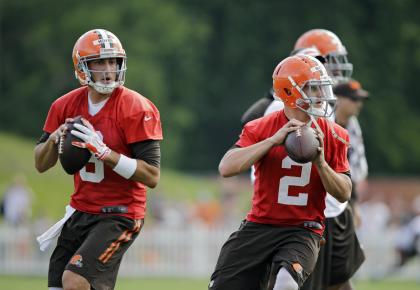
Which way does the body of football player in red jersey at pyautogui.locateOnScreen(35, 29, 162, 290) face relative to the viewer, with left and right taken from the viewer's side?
facing the viewer and to the left of the viewer

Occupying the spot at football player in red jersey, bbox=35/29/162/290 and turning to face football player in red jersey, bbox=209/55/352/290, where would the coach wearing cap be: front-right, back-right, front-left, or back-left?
front-left

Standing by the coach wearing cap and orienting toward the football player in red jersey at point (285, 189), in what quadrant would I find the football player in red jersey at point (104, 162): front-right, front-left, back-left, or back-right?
front-right

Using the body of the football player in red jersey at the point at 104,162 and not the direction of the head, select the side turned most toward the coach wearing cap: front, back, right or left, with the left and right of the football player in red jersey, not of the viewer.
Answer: back

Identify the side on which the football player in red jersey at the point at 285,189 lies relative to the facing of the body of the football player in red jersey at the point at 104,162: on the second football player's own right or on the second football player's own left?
on the second football player's own left

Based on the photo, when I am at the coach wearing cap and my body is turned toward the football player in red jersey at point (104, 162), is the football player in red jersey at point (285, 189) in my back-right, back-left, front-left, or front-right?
front-left
